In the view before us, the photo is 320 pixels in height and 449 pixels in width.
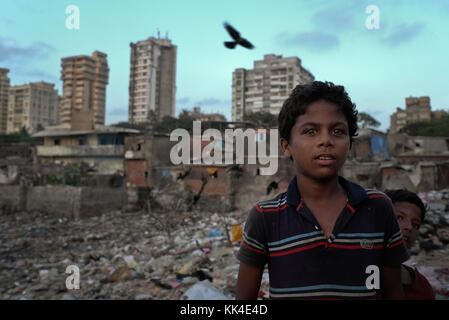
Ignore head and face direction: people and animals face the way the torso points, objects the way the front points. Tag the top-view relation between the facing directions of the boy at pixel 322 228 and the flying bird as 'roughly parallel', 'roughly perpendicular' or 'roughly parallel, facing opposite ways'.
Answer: roughly perpendicular

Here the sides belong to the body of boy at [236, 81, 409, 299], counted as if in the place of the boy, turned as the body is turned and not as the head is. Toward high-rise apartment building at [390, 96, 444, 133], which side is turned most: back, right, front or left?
back

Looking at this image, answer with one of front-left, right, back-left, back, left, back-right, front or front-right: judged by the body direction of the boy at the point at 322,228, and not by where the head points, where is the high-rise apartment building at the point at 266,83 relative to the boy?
back

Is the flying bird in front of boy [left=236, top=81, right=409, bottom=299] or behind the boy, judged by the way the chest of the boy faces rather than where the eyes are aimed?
behind

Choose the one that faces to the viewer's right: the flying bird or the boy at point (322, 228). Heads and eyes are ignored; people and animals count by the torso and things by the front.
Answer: the flying bird

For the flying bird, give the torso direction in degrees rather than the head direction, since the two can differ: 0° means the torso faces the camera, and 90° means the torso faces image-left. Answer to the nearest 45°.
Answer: approximately 270°

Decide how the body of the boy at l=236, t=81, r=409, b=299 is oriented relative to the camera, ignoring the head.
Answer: toward the camera

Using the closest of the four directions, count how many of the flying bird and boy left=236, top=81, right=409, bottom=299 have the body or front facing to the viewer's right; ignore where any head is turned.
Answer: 1
